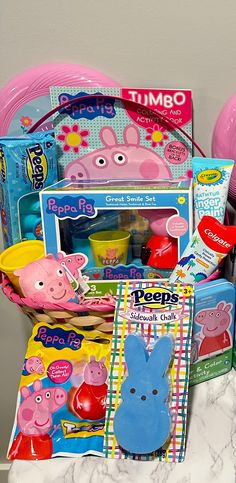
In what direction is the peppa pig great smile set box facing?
toward the camera

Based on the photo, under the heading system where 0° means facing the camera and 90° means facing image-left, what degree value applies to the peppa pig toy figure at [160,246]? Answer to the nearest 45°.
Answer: approximately 45°

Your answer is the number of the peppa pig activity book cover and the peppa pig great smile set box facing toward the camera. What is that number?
2

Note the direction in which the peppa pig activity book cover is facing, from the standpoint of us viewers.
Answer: facing the viewer

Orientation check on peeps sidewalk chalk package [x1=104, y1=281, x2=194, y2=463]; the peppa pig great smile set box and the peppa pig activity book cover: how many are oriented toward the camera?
3

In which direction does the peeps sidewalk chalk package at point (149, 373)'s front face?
toward the camera
